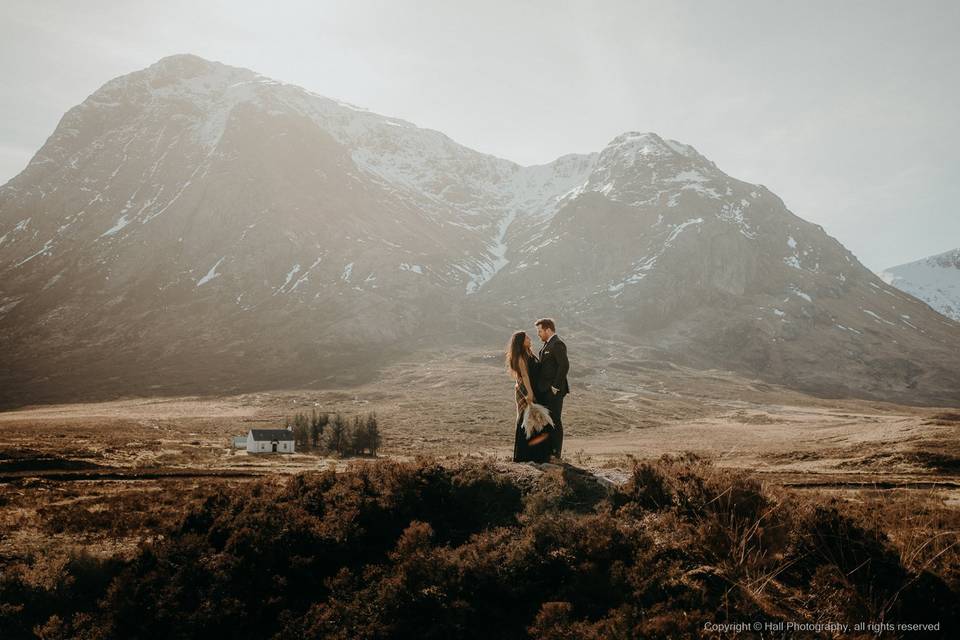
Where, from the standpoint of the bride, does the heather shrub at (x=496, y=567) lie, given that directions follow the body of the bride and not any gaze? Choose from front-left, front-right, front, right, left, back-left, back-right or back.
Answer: right

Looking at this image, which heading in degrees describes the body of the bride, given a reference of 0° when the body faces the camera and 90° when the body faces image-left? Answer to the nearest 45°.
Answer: approximately 270°

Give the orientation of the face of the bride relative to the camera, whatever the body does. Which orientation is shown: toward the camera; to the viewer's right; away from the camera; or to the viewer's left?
to the viewer's right
